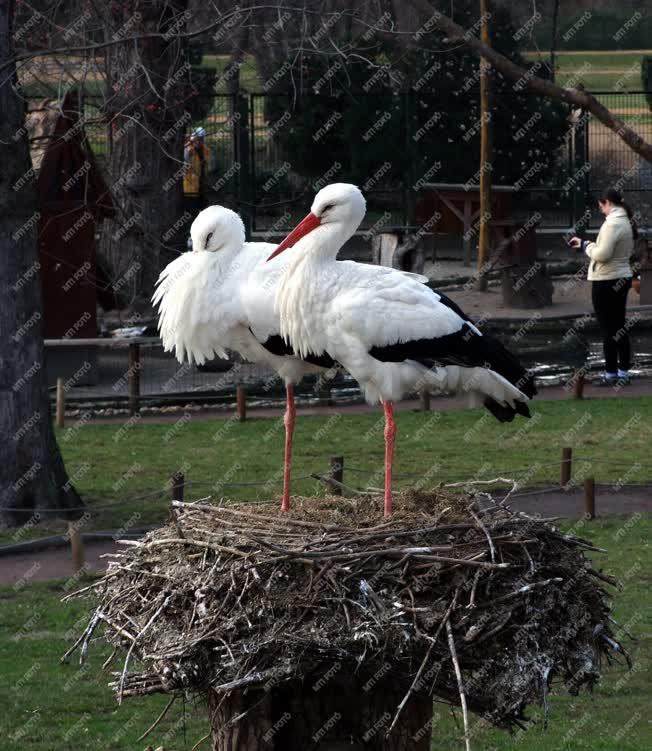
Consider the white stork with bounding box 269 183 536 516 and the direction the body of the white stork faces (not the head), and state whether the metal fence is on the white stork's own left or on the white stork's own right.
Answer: on the white stork's own right

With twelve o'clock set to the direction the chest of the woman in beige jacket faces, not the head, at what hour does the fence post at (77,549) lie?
The fence post is roughly at 10 o'clock from the woman in beige jacket.

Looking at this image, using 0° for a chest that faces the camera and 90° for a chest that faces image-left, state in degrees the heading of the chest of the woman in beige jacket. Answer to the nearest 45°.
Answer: approximately 90°

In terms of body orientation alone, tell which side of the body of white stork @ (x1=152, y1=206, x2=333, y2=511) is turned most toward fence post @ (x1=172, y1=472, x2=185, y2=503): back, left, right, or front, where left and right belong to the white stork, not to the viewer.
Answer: right

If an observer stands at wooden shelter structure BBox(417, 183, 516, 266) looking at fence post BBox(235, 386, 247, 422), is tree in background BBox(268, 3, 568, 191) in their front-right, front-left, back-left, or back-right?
back-right

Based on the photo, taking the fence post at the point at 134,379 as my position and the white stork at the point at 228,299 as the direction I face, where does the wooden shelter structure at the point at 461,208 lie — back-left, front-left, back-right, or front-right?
back-left

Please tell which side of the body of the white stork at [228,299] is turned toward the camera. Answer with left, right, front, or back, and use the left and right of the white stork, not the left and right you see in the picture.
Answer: left

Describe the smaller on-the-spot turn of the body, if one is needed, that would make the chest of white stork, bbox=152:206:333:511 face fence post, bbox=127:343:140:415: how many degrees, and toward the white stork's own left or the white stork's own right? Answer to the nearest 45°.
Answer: approximately 90° to the white stork's own right

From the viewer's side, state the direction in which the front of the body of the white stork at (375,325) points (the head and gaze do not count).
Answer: to the viewer's left

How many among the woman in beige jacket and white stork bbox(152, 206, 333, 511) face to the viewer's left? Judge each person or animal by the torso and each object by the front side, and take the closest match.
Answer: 2
